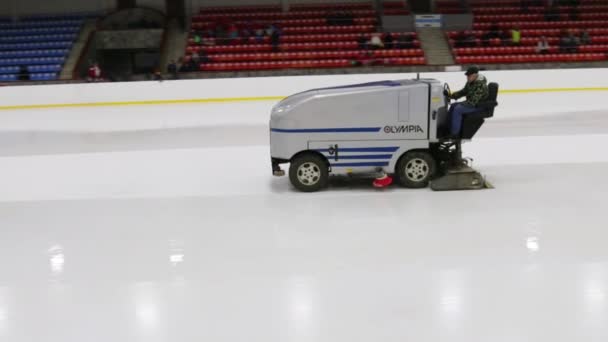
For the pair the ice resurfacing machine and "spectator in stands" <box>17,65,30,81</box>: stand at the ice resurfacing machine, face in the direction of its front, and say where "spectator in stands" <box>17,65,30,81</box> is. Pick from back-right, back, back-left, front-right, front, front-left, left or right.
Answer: front-right

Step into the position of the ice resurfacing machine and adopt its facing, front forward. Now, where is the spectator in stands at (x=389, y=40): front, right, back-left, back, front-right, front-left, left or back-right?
right

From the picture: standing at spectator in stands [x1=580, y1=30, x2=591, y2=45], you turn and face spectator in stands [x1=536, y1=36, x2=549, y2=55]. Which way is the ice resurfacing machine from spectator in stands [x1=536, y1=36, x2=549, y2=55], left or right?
left

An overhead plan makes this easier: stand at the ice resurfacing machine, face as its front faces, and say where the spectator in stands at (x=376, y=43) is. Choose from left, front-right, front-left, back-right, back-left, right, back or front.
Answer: right

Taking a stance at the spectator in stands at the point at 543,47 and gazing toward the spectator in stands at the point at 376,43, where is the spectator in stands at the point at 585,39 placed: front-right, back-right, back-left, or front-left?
back-right

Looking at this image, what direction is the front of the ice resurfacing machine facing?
to the viewer's left

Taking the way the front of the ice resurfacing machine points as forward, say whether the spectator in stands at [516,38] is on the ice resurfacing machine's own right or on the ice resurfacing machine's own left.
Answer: on the ice resurfacing machine's own right

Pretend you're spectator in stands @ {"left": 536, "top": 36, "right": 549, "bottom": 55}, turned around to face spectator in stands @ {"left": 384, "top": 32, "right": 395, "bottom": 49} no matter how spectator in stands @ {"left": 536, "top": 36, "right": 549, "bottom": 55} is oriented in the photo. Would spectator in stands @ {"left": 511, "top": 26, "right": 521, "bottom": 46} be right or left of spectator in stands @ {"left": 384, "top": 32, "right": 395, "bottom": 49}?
right
